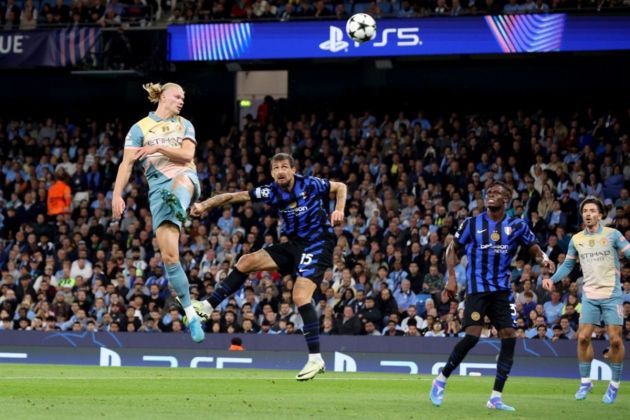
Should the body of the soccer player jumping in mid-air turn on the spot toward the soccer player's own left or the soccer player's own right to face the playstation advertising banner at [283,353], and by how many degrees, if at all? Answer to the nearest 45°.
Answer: approximately 135° to the soccer player's own left

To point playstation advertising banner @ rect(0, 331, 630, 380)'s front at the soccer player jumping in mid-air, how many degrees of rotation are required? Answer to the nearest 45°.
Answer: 0° — it already faces them

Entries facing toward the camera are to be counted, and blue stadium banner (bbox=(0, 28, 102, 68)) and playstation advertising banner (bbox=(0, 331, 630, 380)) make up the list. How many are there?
2

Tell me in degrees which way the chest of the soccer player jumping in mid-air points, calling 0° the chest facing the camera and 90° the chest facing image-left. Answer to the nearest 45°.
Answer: approximately 315°

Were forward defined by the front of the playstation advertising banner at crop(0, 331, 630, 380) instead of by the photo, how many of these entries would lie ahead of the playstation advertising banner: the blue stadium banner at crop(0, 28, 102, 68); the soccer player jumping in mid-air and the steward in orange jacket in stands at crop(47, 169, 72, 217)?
1

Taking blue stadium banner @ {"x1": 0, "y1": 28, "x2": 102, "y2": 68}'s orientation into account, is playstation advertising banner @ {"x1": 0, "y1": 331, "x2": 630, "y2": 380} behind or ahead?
ahead

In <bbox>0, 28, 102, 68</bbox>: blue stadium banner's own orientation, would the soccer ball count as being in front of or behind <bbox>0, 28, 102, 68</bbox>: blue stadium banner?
in front
